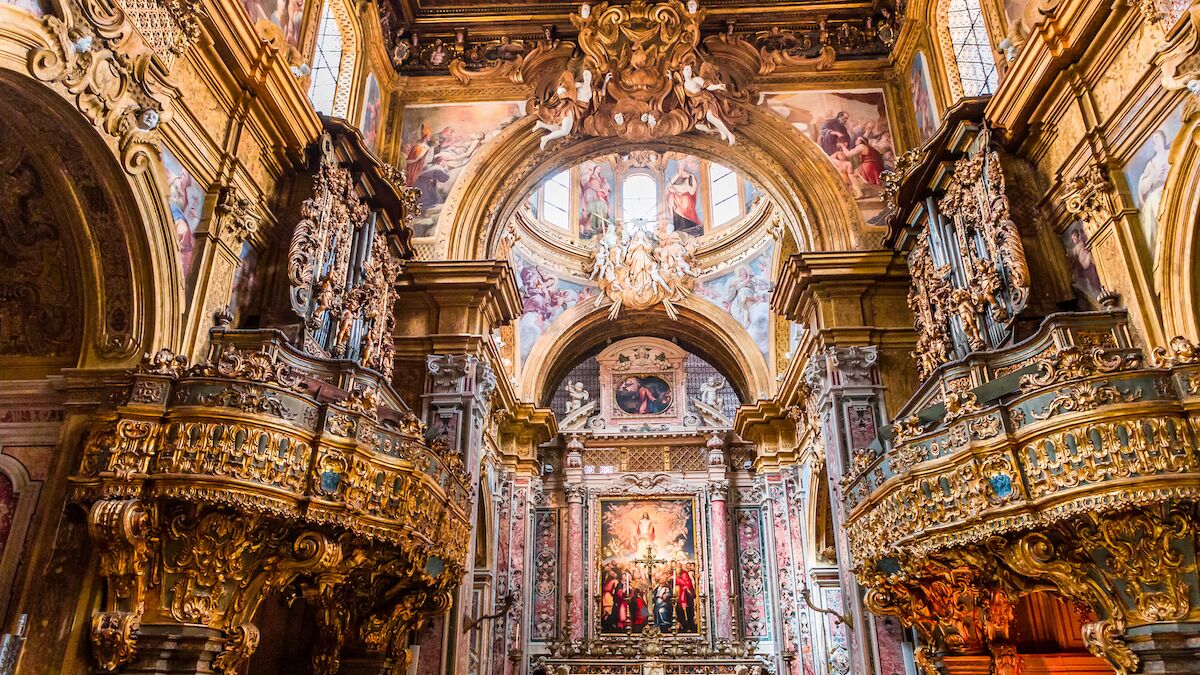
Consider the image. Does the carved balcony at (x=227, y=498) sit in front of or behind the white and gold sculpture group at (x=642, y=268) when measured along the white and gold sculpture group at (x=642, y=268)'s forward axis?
in front

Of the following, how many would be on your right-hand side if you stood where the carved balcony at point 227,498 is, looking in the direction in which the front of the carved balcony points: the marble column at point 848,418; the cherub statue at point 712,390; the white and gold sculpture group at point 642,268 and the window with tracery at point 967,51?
0

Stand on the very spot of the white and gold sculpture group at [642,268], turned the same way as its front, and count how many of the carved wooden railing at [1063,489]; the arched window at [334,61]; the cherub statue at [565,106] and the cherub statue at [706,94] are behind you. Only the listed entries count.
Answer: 0

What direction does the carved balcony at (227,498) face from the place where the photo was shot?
facing the viewer and to the right of the viewer

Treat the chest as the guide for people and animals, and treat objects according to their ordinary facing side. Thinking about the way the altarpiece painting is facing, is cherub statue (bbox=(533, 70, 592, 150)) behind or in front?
in front

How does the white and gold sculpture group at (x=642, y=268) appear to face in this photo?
toward the camera

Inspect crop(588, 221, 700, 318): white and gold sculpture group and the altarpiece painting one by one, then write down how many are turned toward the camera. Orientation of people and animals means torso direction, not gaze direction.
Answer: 2

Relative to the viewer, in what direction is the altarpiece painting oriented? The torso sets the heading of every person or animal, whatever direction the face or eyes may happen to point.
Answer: toward the camera

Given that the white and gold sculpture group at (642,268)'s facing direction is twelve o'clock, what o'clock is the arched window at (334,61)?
The arched window is roughly at 1 o'clock from the white and gold sculpture group.

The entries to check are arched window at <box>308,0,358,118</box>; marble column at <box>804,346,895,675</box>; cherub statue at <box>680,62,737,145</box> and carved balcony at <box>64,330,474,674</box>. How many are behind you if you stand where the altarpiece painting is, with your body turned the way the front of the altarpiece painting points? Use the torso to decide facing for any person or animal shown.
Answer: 0

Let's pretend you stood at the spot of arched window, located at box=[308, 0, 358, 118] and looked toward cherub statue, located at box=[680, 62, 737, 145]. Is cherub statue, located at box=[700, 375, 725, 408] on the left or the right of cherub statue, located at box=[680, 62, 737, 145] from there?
left

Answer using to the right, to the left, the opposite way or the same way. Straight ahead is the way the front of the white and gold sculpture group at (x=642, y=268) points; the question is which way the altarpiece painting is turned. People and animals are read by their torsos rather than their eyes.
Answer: the same way

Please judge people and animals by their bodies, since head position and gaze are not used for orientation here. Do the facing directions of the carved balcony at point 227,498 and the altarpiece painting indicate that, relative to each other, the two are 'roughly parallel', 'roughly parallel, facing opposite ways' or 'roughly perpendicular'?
roughly perpendicular
